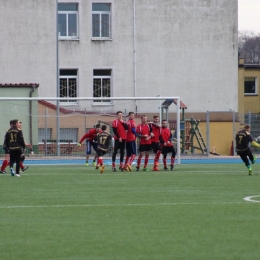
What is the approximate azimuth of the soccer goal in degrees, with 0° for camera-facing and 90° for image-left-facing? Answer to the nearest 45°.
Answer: approximately 0°

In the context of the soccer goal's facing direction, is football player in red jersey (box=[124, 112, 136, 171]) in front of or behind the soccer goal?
in front

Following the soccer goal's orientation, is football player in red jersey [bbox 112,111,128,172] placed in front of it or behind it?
in front
